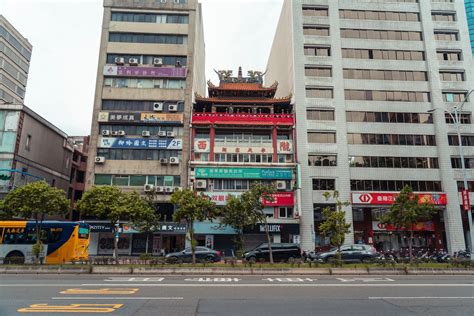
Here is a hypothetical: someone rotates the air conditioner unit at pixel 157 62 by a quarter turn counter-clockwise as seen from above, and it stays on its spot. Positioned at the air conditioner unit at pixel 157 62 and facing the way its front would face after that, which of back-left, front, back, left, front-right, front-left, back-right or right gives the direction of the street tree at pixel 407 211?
front-right

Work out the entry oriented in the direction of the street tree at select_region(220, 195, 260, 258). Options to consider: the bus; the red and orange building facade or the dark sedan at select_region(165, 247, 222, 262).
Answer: the red and orange building facade

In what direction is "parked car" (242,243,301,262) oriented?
to the viewer's left

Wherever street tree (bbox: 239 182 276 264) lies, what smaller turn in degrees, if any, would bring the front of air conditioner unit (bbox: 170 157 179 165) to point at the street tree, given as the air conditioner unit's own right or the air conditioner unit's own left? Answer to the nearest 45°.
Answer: approximately 45° to the air conditioner unit's own left

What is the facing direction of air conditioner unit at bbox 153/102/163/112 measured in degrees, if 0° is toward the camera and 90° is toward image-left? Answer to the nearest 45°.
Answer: approximately 0°

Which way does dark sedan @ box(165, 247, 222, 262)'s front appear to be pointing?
to the viewer's left

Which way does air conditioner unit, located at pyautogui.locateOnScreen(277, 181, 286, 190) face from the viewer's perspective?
toward the camera

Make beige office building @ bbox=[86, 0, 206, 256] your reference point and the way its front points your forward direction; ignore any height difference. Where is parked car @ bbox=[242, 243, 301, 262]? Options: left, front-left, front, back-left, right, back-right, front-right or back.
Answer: front-left

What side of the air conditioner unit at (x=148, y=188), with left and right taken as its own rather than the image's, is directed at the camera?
front

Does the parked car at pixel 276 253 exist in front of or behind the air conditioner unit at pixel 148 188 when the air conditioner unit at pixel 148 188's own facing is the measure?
in front

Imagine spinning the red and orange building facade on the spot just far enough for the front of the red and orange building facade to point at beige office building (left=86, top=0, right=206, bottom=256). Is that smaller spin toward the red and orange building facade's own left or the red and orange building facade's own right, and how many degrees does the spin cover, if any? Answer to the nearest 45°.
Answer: approximately 90° to the red and orange building facade's own right

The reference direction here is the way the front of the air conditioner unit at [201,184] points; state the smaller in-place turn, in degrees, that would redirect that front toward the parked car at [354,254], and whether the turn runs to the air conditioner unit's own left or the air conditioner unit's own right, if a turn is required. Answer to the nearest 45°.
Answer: approximately 45° to the air conditioner unit's own left

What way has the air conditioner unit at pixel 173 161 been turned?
toward the camera

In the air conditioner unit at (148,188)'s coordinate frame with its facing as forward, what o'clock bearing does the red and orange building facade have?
The red and orange building facade is roughly at 9 o'clock from the air conditioner unit.

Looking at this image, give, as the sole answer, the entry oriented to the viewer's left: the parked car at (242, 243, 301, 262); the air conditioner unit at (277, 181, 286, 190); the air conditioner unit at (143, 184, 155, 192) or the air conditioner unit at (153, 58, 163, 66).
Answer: the parked car
